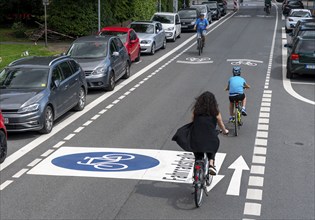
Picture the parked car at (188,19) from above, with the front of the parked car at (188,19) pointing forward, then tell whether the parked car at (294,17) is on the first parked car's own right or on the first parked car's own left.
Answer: on the first parked car's own left

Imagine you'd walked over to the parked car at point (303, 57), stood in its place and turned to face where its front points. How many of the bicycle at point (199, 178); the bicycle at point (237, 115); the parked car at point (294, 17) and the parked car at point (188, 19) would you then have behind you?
2

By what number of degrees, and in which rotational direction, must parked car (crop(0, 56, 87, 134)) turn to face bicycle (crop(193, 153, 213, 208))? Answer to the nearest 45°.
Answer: approximately 45° to its left

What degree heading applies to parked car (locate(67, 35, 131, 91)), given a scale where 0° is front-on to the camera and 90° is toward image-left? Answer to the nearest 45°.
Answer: approximately 45°

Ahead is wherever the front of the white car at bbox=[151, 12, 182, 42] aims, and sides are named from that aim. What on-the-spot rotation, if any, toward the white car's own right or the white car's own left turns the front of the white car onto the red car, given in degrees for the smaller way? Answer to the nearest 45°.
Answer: approximately 45° to the white car's own left

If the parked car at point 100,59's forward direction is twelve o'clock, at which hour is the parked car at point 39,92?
the parked car at point 39,92 is roughly at 11 o'clock from the parked car at point 100,59.

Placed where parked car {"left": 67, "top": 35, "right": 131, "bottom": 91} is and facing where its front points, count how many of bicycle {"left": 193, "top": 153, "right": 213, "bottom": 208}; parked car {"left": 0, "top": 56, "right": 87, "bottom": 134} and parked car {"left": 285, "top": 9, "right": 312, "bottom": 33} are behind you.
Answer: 1

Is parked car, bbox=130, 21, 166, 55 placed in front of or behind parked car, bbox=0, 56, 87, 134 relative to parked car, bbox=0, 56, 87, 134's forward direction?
behind

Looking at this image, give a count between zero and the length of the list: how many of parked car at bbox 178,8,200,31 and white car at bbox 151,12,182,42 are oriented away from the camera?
0
